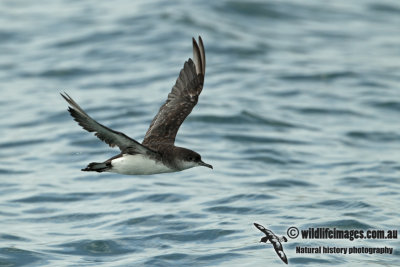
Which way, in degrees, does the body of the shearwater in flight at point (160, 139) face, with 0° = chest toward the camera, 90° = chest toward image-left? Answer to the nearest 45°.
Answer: approximately 270°
